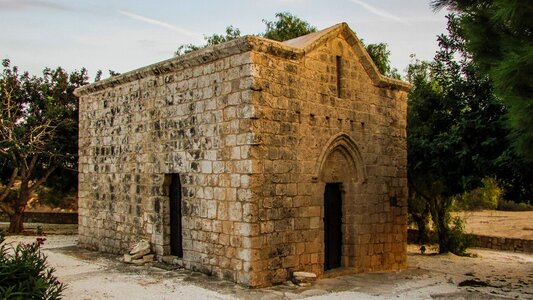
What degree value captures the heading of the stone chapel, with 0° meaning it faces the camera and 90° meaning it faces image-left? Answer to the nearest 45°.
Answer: approximately 315°

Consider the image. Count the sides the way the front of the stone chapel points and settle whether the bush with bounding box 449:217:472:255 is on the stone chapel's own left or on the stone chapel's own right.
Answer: on the stone chapel's own left

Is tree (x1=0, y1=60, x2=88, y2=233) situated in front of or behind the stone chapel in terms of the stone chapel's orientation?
behind

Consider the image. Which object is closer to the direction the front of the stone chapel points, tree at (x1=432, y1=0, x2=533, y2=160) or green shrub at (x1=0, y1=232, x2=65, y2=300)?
the tree

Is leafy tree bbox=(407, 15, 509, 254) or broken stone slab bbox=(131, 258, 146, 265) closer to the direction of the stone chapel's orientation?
the leafy tree

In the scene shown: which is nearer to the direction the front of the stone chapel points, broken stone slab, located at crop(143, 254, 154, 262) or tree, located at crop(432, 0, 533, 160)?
the tree

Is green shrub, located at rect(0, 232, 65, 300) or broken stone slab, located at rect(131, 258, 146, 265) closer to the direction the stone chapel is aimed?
the green shrub
